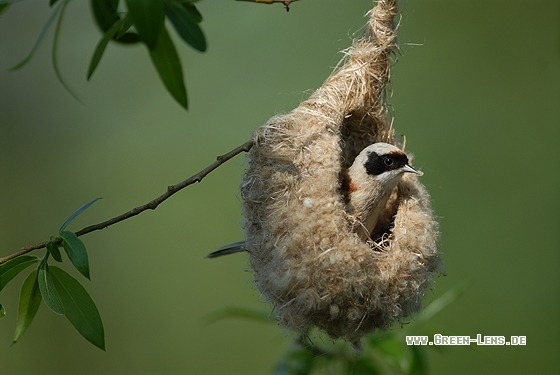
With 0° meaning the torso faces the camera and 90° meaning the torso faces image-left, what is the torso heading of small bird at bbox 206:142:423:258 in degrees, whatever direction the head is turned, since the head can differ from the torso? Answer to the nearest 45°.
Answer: approximately 270°

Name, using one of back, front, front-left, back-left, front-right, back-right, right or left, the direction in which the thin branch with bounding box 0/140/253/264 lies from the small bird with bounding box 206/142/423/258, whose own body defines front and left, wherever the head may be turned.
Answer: back-right
